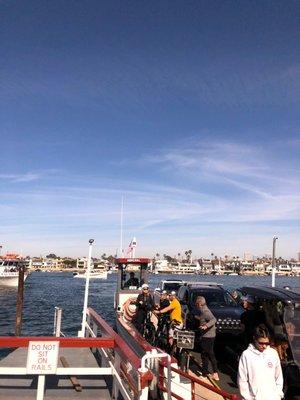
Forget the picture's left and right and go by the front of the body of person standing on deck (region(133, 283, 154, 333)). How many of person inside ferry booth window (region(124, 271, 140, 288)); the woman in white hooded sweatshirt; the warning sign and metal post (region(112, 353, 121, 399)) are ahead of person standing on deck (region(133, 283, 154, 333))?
3

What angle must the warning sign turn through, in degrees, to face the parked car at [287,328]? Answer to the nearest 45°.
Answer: approximately 90° to its left

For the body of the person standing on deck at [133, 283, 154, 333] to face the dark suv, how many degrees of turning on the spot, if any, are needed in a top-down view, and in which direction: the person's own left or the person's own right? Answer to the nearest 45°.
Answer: approximately 90° to the person's own left

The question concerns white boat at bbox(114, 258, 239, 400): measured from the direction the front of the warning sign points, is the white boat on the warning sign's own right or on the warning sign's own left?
on the warning sign's own left

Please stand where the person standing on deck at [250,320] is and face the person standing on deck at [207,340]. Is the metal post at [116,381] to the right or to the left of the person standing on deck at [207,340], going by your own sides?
left

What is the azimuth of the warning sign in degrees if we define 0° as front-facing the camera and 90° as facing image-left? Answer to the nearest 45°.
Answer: approximately 0°
